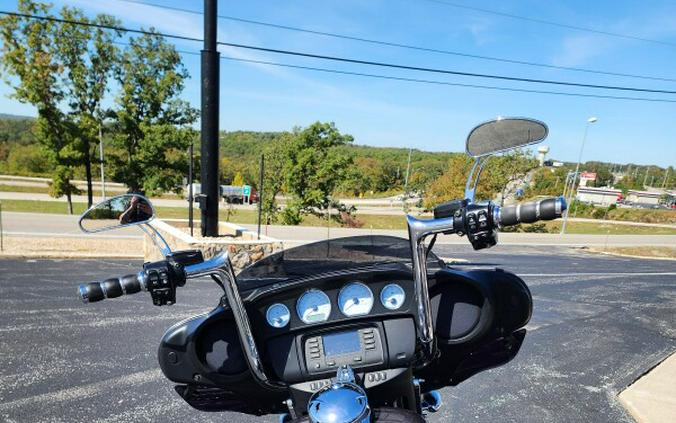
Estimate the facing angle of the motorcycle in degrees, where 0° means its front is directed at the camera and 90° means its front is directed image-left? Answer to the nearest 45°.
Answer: approximately 180°

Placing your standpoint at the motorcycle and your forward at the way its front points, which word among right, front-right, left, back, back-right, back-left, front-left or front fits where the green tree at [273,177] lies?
front

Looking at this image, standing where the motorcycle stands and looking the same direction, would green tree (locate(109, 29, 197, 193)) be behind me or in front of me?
in front

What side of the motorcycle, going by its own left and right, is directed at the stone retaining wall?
front

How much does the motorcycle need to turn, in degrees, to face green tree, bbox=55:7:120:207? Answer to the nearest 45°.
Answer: approximately 45° to its left

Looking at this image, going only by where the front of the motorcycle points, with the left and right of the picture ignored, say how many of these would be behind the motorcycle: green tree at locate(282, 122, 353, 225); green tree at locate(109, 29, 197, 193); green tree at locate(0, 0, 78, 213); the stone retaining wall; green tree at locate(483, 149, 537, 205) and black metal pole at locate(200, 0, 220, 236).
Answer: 0

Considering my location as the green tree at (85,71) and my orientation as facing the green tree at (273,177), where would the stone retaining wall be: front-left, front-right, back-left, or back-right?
front-right

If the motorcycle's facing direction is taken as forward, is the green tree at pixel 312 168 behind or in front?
in front

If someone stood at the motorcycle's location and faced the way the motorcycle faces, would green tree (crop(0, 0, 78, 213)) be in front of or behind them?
in front

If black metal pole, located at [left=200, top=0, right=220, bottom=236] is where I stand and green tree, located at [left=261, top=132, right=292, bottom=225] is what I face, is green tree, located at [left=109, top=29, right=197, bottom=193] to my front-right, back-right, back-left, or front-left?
front-left
